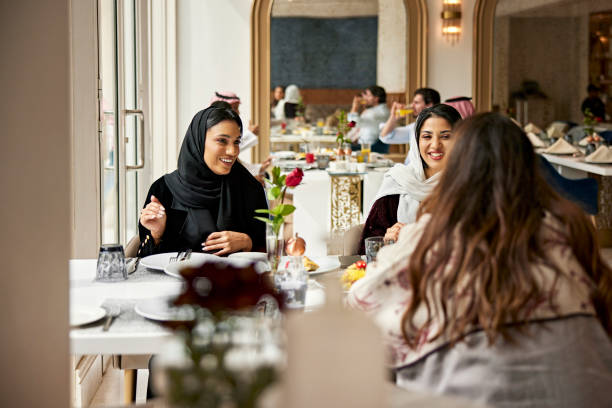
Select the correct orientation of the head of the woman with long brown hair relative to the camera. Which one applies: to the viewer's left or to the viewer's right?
to the viewer's left

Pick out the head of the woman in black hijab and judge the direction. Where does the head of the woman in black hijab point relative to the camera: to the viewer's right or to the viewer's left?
to the viewer's right

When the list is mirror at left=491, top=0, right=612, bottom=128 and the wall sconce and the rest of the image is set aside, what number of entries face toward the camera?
2

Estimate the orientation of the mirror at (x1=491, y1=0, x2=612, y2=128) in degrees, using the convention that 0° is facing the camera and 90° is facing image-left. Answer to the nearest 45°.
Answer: approximately 0°

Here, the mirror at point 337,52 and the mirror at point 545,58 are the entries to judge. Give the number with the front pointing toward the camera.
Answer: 2
